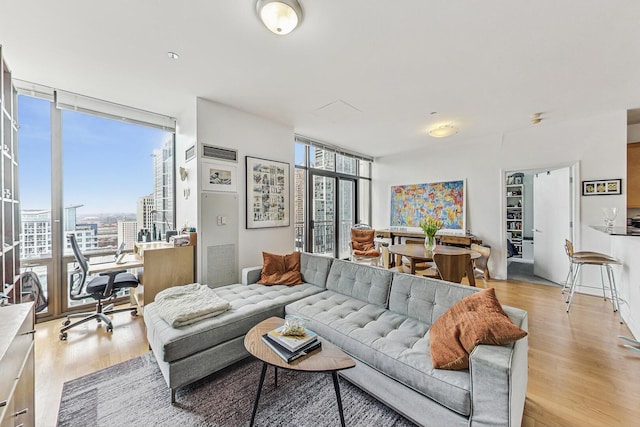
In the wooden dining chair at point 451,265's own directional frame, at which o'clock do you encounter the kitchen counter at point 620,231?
The kitchen counter is roughly at 2 o'clock from the wooden dining chair.

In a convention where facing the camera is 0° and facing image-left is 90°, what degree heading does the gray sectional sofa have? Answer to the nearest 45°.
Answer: approximately 45°

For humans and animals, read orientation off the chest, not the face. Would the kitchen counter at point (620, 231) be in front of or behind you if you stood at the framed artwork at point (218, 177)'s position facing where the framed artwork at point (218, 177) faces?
in front

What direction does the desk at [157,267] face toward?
to the viewer's left

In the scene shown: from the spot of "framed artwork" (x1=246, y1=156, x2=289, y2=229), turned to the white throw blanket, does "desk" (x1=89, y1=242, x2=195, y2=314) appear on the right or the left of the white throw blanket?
right

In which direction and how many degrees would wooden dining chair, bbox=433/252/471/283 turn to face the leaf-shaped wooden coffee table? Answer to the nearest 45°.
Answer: approximately 180°

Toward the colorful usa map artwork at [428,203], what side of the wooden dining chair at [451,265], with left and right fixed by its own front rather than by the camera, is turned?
front

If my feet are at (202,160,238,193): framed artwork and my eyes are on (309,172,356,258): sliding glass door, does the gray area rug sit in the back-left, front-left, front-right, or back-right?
back-right

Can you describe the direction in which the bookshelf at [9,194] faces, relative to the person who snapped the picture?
facing to the right of the viewer

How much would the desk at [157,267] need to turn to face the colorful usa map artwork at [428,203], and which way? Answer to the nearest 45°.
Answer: approximately 180°
